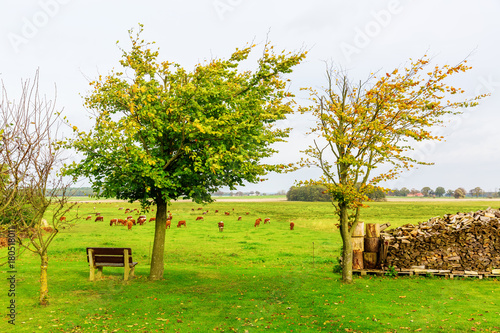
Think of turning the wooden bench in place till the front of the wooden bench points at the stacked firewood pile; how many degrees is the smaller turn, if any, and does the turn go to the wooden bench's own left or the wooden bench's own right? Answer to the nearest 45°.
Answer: approximately 45° to the wooden bench's own right

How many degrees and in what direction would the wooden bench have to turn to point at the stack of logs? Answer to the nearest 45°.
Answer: approximately 45° to its right

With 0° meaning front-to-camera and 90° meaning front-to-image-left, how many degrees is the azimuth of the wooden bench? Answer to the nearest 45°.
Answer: approximately 225°
